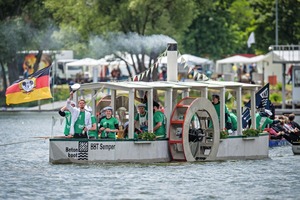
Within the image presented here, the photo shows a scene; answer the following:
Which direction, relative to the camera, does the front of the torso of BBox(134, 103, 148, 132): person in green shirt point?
toward the camera

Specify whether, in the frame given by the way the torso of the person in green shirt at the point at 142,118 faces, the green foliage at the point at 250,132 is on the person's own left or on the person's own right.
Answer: on the person's own left

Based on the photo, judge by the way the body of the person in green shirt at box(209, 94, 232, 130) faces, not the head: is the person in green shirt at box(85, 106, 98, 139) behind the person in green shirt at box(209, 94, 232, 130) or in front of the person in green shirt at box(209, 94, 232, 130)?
in front

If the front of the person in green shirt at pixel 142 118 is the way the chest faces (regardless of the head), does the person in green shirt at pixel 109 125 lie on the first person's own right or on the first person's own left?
on the first person's own right

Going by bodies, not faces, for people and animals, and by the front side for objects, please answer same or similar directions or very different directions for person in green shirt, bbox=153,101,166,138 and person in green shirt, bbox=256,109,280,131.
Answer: very different directions

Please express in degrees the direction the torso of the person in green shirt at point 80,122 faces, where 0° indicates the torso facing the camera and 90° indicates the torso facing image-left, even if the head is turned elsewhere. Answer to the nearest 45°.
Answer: approximately 0°
